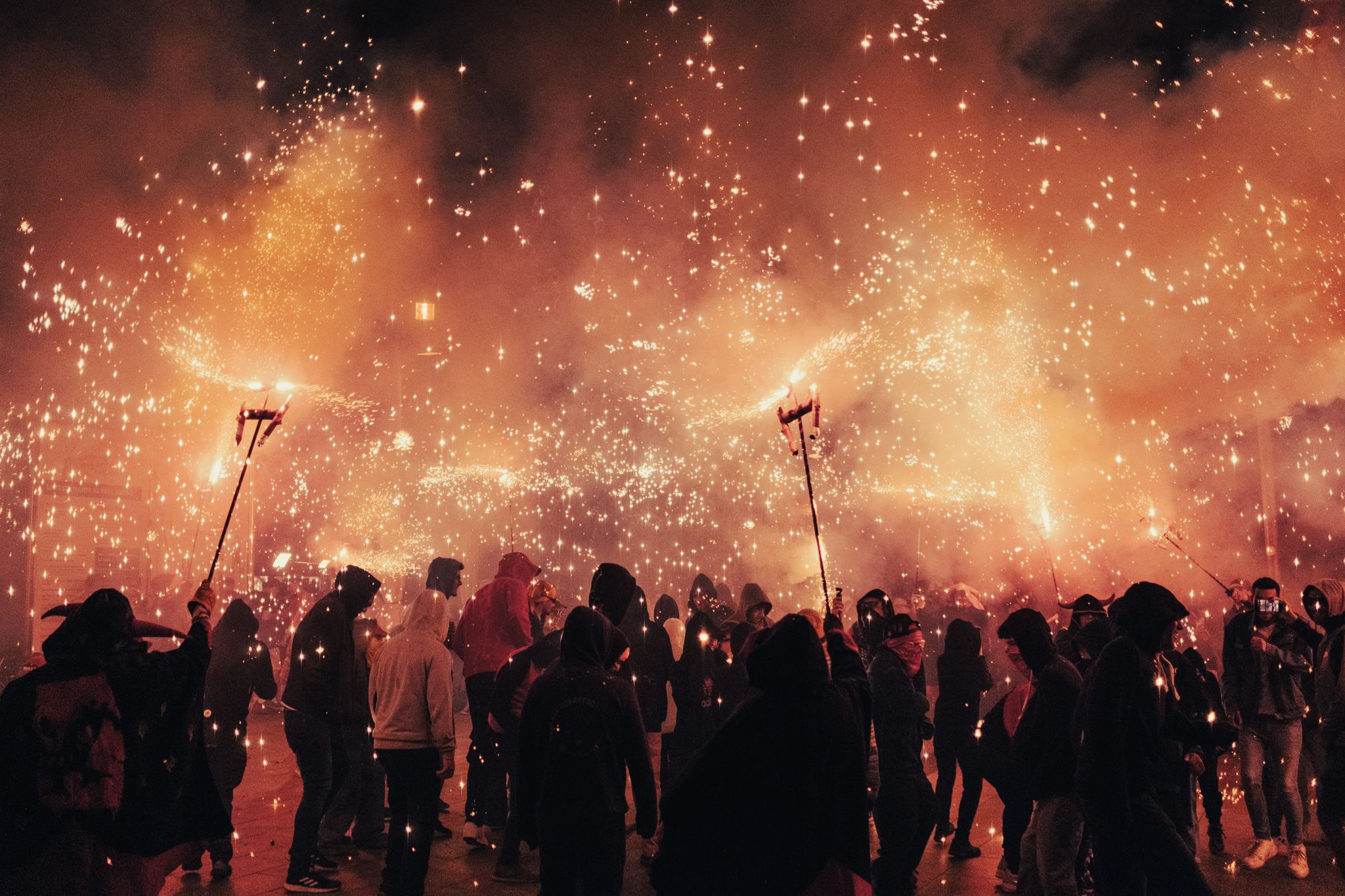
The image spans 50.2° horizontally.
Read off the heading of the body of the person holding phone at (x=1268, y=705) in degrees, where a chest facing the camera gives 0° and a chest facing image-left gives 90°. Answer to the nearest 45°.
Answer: approximately 0°

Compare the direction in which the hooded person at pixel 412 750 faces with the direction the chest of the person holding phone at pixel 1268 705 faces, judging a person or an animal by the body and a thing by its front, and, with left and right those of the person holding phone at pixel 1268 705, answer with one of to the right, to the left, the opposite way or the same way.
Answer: the opposite way

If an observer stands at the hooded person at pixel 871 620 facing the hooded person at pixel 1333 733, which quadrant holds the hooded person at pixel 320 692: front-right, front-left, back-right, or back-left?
back-right

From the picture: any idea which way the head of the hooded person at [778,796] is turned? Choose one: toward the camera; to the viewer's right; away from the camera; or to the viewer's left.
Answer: away from the camera
